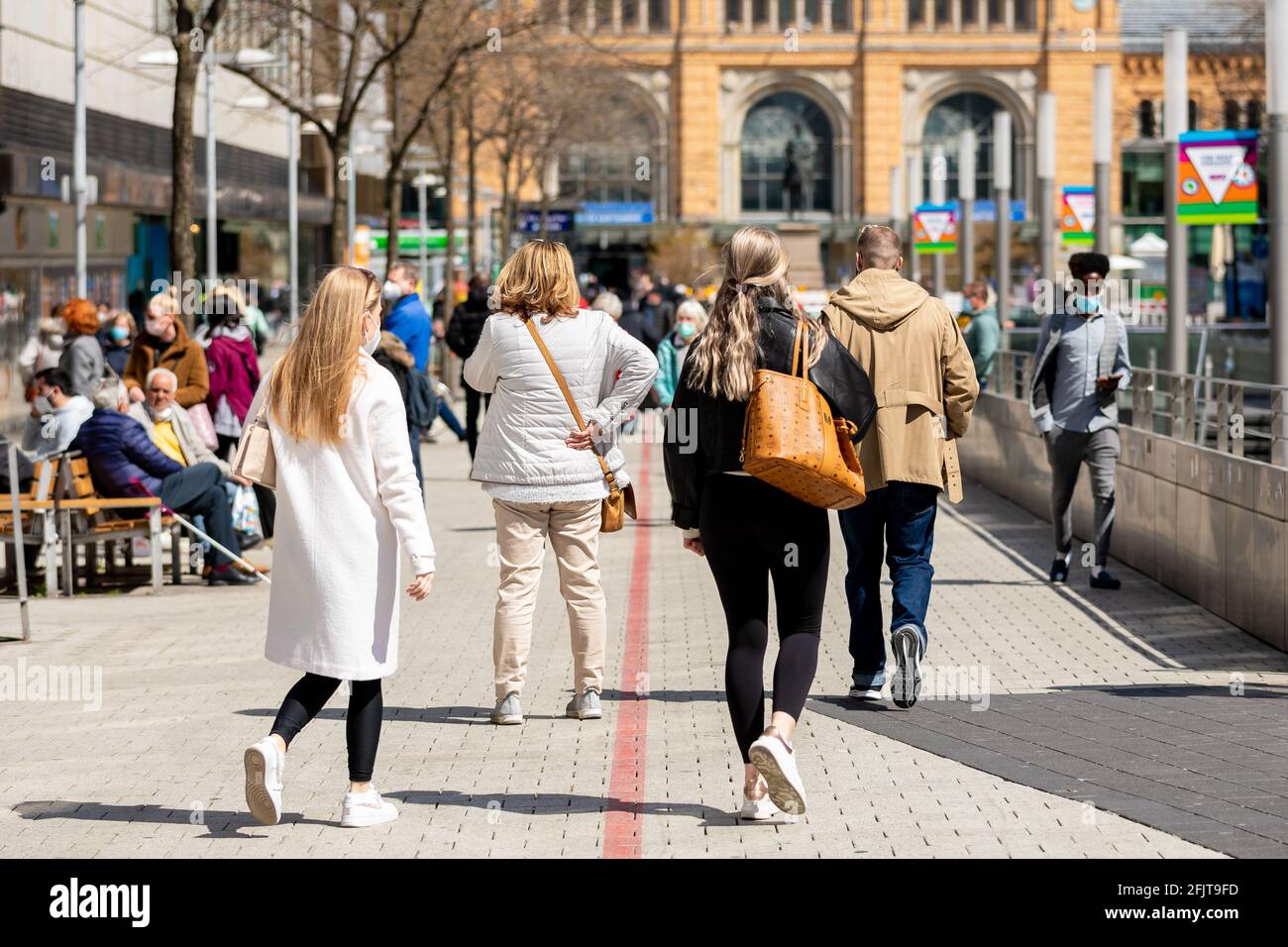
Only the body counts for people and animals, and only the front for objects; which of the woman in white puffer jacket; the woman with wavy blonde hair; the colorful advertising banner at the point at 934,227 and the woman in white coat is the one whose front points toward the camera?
the colorful advertising banner

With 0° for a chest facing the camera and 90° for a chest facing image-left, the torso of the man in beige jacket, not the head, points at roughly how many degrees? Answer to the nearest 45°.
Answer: approximately 180°

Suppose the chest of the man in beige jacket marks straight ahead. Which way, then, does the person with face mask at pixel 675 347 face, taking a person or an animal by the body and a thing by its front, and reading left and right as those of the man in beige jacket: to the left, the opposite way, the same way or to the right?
the opposite way

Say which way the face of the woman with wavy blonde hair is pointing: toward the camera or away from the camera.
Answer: away from the camera

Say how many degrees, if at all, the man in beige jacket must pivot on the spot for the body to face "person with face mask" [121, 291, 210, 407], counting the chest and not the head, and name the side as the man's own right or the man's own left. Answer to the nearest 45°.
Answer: approximately 45° to the man's own left

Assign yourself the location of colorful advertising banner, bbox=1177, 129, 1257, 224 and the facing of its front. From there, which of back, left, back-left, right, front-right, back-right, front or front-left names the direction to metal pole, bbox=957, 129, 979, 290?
back

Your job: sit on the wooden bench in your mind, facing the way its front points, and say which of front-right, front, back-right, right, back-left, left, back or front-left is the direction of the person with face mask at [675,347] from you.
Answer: front-left

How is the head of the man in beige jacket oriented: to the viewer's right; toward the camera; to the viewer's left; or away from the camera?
away from the camera

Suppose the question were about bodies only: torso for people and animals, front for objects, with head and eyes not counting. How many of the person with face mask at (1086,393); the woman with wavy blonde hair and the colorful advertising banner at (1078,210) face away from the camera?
1

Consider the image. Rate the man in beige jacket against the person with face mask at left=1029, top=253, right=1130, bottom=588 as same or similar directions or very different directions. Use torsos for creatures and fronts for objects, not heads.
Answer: very different directions

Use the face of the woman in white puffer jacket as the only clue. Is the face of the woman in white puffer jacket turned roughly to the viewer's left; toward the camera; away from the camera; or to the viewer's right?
away from the camera

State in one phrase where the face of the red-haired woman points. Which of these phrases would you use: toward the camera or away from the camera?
away from the camera

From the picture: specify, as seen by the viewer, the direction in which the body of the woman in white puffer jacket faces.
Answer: away from the camera
